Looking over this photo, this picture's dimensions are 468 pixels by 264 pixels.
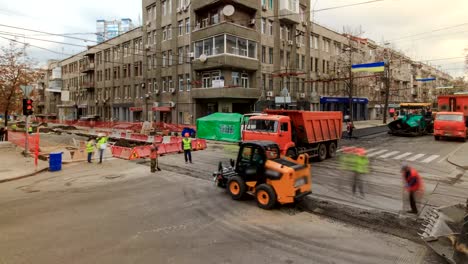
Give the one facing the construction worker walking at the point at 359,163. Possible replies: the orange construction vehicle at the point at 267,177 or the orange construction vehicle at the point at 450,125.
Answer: the orange construction vehicle at the point at 450,125

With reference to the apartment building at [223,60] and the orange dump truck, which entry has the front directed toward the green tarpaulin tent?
the apartment building

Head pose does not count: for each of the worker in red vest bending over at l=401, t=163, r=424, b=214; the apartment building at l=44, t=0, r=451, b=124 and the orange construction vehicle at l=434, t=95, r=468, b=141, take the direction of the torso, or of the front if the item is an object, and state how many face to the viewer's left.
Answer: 1

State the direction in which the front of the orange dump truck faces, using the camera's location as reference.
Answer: facing the viewer and to the left of the viewer

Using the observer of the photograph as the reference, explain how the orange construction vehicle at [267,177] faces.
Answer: facing away from the viewer and to the left of the viewer

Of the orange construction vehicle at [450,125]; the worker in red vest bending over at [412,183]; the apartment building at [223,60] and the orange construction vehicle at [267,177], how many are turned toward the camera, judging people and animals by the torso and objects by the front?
2

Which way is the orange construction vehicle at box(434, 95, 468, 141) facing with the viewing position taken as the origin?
facing the viewer

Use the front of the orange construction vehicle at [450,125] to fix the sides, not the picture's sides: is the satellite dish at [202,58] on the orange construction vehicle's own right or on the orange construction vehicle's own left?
on the orange construction vehicle's own right

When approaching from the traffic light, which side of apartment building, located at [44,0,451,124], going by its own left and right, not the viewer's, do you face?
front

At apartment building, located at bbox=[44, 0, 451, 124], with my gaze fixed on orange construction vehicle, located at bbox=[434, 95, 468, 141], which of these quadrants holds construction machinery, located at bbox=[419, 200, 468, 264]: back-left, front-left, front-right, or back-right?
front-right

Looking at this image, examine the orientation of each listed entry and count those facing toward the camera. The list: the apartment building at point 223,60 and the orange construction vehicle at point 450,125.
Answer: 2

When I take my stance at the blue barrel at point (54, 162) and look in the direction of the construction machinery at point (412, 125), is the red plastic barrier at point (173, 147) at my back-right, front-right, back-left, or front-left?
front-left

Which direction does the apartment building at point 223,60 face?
toward the camera
